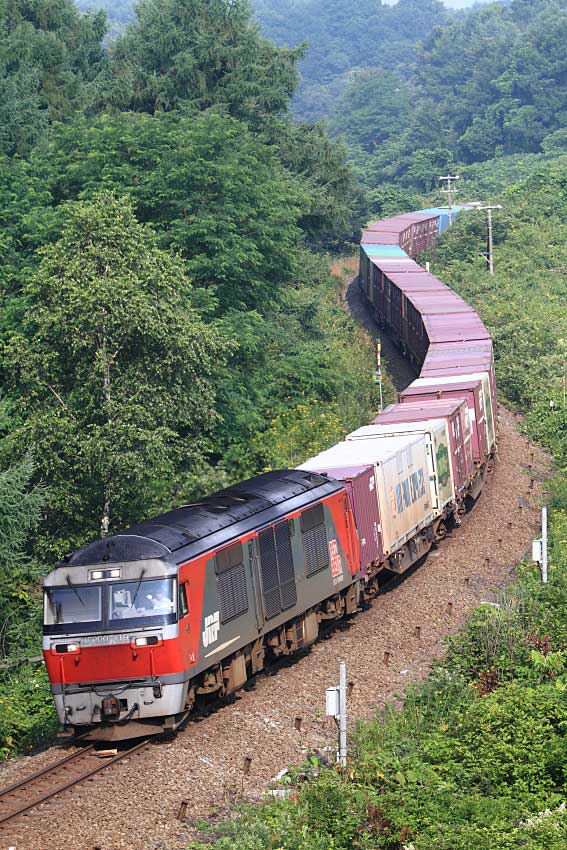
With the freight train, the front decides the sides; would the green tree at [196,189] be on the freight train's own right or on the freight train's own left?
on the freight train's own right

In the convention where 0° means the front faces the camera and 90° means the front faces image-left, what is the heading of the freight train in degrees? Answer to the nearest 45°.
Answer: approximately 45°

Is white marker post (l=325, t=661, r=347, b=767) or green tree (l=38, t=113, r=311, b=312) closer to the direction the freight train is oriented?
the white marker post
